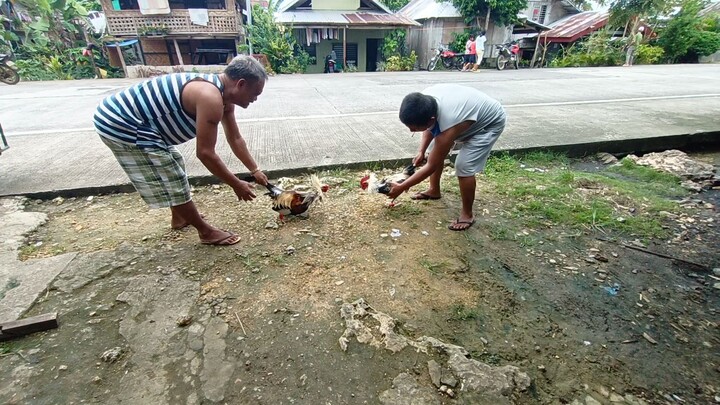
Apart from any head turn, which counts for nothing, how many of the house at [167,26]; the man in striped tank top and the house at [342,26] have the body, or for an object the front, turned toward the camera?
2

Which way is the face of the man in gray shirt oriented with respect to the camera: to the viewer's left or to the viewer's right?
to the viewer's left

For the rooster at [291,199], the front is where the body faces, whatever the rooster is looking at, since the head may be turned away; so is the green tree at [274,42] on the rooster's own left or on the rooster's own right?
on the rooster's own left

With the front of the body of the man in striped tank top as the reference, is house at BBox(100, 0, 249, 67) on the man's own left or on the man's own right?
on the man's own left

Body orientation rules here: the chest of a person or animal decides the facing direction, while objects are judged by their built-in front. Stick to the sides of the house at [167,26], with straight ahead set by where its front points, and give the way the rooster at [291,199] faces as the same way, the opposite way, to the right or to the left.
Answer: to the left

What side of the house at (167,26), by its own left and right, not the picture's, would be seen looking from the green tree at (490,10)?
left

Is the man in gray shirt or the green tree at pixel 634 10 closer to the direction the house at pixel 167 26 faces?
the man in gray shirt

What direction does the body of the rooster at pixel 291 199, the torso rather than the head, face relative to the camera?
to the viewer's right

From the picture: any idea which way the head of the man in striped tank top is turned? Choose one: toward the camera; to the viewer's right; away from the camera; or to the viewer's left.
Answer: to the viewer's right

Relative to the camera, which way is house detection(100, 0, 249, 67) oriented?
toward the camera

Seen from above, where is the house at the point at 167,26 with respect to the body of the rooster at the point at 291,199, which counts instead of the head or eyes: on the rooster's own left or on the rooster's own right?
on the rooster's own left

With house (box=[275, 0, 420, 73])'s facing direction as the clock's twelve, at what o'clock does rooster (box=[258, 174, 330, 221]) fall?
The rooster is roughly at 12 o'clock from the house.

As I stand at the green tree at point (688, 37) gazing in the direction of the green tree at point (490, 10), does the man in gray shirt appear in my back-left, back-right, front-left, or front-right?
front-left

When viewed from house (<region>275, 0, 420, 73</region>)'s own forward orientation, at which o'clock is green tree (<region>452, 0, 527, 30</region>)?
The green tree is roughly at 9 o'clock from the house.

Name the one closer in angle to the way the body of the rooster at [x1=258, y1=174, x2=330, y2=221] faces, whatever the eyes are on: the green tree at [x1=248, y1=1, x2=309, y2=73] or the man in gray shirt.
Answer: the man in gray shirt

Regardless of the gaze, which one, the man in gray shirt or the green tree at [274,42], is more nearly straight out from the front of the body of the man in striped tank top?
the man in gray shirt

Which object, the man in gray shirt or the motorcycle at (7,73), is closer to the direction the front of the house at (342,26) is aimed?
the man in gray shirt

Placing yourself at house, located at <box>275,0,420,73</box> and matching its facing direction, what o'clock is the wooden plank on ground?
The wooden plank on ground is roughly at 12 o'clock from the house.

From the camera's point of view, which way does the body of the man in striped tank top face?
to the viewer's right

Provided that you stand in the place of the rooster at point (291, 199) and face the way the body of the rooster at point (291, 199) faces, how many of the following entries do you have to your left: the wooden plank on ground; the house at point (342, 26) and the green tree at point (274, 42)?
2

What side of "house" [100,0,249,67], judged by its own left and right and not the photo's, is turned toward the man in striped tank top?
front
